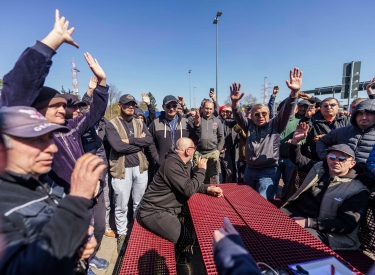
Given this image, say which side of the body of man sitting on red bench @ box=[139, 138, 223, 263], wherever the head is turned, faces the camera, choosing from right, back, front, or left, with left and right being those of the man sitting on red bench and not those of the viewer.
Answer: right

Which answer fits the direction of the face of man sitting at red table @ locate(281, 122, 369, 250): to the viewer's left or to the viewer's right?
to the viewer's left

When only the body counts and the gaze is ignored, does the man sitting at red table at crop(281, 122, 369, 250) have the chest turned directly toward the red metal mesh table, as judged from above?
yes

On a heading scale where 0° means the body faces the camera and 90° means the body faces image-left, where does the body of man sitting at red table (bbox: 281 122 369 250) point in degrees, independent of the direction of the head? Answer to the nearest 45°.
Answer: approximately 45°

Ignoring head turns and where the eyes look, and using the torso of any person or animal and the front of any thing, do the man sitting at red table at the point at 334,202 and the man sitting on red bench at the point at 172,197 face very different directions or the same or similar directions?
very different directions

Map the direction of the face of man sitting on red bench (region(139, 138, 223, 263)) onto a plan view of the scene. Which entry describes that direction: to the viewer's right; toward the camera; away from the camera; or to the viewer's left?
to the viewer's right

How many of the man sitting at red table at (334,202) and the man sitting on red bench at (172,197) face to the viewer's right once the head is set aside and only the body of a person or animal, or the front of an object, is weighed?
1
